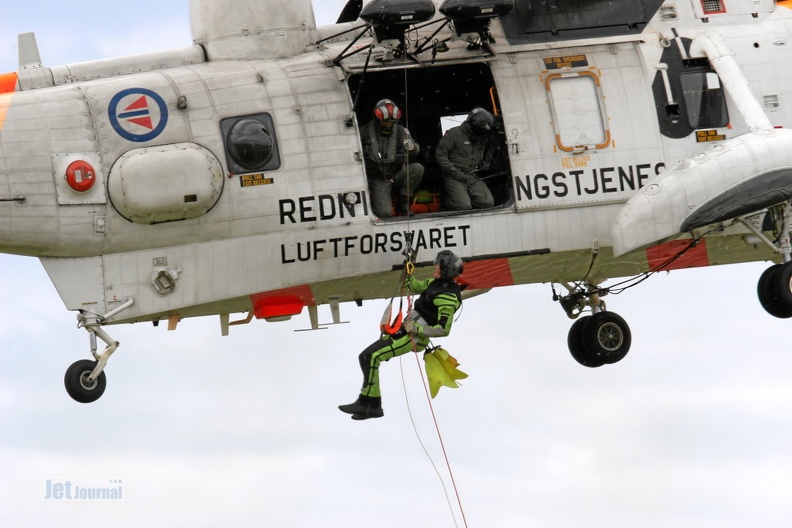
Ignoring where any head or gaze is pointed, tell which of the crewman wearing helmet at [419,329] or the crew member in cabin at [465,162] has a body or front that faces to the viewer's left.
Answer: the crewman wearing helmet

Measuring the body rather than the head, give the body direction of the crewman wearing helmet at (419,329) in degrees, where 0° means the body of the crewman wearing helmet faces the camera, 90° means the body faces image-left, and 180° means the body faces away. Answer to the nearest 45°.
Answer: approximately 90°

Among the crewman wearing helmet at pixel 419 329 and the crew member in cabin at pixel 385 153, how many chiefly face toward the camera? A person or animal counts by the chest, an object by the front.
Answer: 1

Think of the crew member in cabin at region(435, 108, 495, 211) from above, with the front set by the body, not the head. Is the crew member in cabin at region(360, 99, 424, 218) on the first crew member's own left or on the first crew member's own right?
on the first crew member's own right

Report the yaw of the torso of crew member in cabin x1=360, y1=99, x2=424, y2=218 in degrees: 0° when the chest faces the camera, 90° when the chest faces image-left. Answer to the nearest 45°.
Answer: approximately 0°

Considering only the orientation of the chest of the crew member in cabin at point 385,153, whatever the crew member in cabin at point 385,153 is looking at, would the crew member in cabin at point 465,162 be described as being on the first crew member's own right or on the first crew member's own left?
on the first crew member's own left

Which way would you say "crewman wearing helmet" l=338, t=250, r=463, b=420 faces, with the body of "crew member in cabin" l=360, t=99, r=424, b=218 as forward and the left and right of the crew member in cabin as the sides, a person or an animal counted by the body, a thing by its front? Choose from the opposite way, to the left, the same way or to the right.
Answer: to the right

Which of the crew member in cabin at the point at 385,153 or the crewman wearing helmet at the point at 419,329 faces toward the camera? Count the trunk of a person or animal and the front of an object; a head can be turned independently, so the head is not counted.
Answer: the crew member in cabin

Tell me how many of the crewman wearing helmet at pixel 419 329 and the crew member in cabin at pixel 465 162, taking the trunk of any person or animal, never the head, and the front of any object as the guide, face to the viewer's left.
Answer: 1
